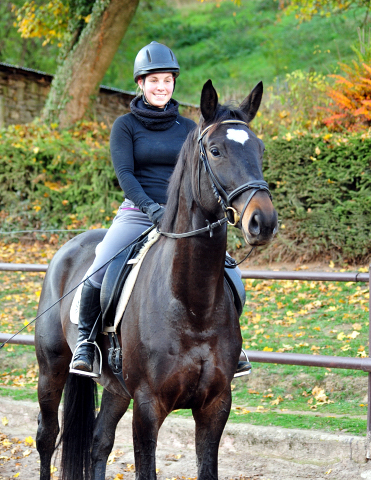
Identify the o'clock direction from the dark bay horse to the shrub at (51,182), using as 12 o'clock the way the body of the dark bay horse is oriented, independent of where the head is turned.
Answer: The shrub is roughly at 7 o'clock from the dark bay horse.

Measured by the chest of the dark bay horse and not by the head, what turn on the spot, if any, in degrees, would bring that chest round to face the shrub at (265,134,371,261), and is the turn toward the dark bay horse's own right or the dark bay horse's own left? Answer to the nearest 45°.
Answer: approximately 135° to the dark bay horse's own left

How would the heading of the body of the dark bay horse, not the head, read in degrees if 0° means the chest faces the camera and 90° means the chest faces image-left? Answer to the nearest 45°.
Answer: approximately 315°

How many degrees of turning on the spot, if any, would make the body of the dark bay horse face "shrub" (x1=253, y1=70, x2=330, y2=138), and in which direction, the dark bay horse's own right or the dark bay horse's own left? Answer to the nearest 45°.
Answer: approximately 135° to the dark bay horse's own left

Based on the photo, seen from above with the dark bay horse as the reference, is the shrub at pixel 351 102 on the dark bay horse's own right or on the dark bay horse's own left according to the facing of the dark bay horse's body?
on the dark bay horse's own left
